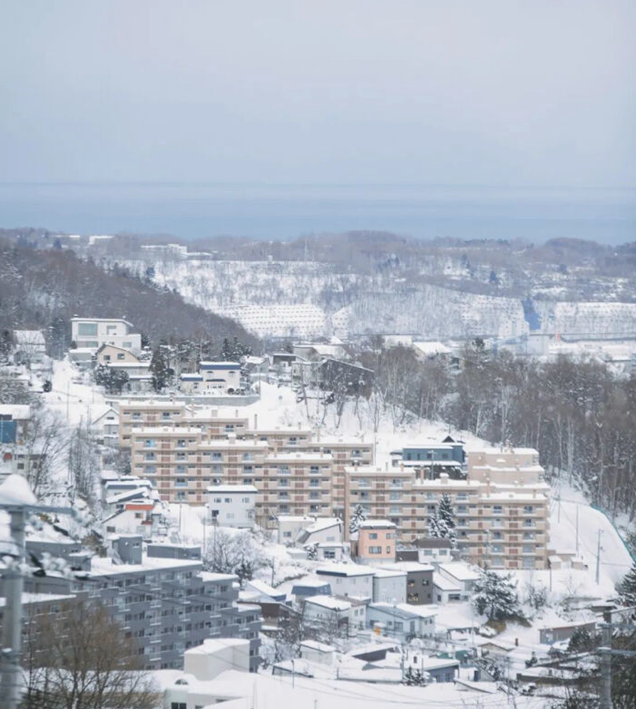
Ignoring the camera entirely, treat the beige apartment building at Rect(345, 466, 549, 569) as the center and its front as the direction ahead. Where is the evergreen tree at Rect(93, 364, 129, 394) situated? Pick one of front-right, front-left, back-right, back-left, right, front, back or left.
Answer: back-right

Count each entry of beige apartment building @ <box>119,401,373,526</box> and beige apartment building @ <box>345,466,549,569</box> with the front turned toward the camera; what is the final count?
2

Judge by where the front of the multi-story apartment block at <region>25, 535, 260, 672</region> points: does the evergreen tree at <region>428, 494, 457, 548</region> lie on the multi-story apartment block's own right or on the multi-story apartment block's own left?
on the multi-story apartment block's own left

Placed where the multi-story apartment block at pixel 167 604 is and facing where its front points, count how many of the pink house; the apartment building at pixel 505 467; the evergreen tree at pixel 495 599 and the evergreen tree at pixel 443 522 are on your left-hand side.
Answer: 4

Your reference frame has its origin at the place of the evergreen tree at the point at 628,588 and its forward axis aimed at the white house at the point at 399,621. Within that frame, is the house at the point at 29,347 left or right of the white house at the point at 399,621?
right

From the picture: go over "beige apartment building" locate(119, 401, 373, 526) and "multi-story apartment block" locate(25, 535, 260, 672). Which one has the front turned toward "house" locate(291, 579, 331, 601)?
the beige apartment building

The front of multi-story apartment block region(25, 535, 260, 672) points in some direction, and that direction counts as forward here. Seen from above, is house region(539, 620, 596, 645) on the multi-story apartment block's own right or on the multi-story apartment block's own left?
on the multi-story apartment block's own left

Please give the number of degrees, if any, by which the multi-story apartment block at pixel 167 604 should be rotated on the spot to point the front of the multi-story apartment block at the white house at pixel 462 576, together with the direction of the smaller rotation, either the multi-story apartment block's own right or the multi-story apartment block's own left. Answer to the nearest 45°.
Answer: approximately 90° to the multi-story apartment block's own left

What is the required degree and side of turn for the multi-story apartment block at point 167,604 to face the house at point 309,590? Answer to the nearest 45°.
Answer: approximately 90° to its left

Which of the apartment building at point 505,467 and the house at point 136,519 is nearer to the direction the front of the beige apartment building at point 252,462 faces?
the house

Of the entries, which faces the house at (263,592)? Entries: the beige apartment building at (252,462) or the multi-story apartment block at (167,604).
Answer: the beige apartment building

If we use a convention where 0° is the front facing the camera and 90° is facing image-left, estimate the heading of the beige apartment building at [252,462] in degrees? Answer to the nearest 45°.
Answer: approximately 0°

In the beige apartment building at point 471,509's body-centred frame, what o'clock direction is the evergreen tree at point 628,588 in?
The evergreen tree is roughly at 11 o'clock from the beige apartment building.
